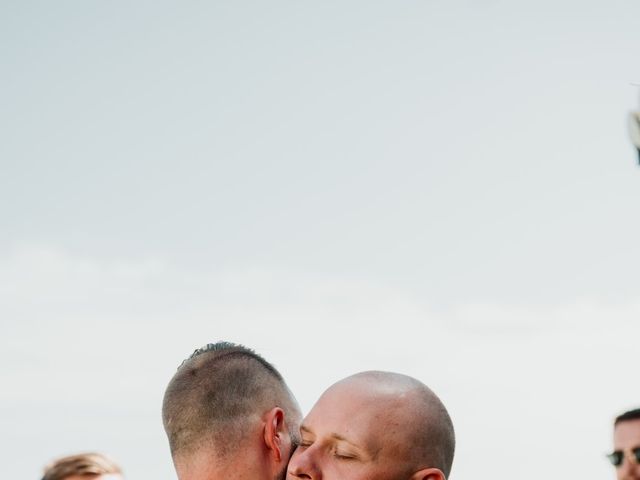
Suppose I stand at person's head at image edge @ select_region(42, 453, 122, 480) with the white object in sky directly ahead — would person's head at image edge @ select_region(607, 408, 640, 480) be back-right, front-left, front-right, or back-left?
front-right

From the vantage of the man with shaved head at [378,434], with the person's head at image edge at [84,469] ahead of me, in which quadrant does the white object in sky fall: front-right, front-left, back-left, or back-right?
front-right

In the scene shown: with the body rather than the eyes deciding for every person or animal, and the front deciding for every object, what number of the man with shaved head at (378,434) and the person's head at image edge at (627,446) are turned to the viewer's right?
0

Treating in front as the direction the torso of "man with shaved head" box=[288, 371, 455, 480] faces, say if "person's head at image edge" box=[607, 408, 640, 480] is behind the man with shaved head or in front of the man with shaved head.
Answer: behind

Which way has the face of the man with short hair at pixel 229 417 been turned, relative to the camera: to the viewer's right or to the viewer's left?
to the viewer's right

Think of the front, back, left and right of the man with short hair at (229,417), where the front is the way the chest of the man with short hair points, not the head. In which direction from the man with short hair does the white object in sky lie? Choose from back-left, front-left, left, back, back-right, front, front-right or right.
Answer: front

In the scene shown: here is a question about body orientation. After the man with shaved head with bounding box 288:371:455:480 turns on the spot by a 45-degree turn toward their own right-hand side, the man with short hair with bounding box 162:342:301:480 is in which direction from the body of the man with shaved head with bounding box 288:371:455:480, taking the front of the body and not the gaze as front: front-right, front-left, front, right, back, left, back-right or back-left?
front-left

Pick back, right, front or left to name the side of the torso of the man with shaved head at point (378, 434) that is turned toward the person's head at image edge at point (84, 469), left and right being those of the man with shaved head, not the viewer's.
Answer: right

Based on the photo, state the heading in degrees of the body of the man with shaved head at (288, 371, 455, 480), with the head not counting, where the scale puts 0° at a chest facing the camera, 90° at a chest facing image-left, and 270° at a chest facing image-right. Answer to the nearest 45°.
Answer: approximately 45°
